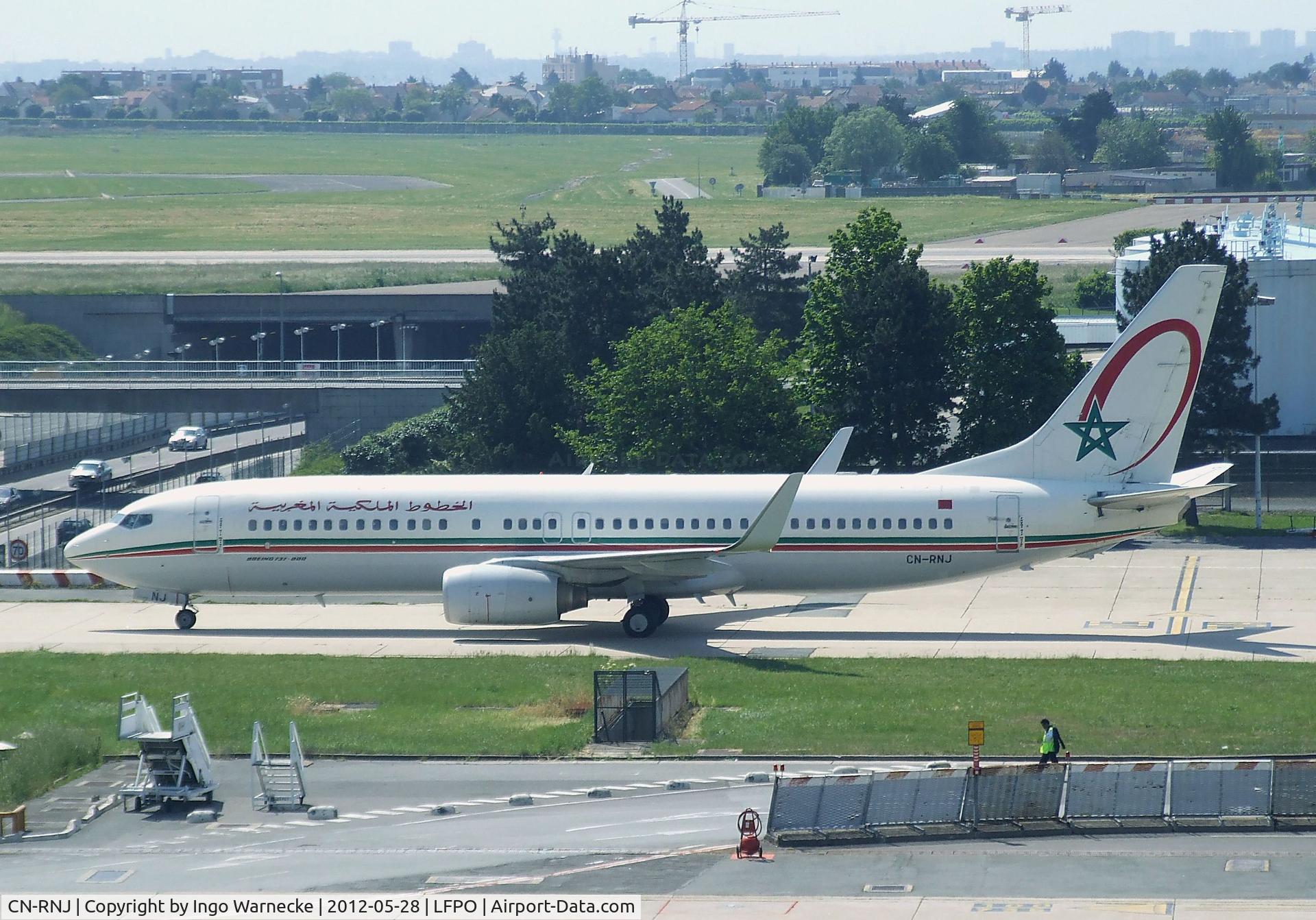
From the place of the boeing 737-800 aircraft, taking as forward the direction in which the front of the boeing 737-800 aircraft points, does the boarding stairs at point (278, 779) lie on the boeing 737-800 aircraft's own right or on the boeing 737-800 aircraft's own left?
on the boeing 737-800 aircraft's own left

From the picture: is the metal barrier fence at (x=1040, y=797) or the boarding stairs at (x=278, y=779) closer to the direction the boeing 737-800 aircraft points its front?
the boarding stairs

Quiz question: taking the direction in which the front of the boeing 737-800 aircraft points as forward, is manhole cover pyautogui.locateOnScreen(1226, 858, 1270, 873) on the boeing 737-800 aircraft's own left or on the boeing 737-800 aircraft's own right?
on the boeing 737-800 aircraft's own left

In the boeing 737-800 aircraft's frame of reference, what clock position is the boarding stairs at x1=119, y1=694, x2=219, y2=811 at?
The boarding stairs is roughly at 10 o'clock from the boeing 737-800 aircraft.

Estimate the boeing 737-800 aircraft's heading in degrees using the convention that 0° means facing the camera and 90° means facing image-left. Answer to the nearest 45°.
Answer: approximately 90°

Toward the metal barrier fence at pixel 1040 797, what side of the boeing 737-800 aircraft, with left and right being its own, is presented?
left

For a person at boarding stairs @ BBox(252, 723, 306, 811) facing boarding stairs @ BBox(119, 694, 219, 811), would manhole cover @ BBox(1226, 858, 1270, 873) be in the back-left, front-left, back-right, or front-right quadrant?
back-left

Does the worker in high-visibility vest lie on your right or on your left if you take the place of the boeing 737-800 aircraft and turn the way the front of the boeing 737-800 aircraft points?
on your left

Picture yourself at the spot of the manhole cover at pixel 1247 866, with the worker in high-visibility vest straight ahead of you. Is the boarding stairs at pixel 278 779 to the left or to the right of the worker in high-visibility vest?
left
